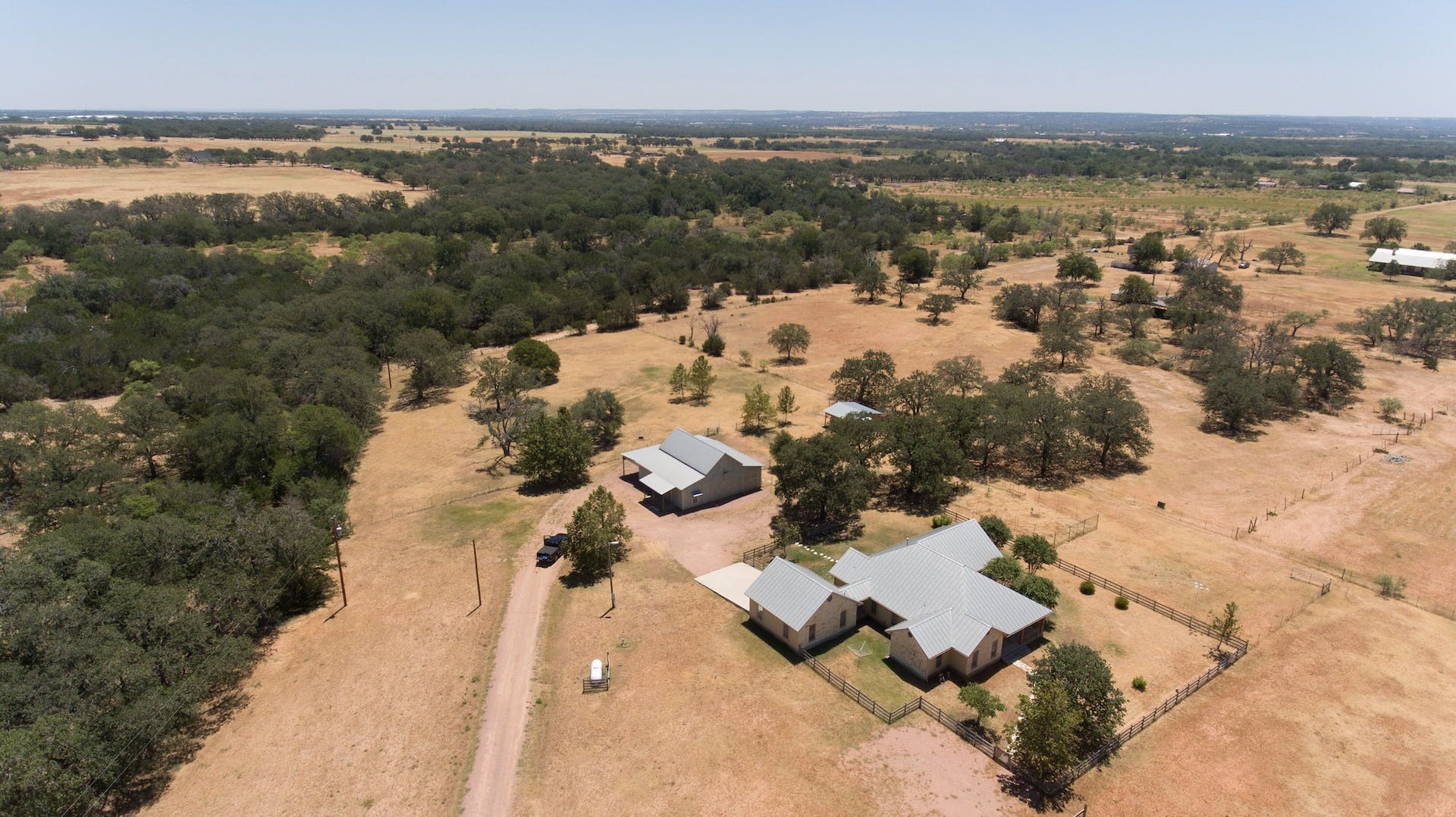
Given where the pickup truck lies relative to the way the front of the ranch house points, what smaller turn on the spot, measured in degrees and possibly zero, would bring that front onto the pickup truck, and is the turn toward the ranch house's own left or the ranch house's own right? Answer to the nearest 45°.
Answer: approximately 135° to the ranch house's own right

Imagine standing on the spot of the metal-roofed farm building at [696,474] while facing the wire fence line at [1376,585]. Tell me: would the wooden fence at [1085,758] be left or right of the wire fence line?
right

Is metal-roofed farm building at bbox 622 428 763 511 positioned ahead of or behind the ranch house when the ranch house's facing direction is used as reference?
behind

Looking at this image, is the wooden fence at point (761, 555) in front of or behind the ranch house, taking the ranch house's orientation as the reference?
behind

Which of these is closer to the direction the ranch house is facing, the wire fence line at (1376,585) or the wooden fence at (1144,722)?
the wooden fence

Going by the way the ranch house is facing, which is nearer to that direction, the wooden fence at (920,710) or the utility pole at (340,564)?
the wooden fence

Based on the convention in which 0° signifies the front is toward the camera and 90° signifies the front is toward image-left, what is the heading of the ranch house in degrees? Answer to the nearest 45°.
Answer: approximately 315°

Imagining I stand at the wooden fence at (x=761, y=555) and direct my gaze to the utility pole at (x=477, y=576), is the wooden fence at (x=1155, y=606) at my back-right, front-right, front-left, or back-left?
back-left

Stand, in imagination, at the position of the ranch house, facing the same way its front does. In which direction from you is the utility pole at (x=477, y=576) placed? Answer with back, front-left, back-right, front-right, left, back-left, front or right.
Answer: back-right

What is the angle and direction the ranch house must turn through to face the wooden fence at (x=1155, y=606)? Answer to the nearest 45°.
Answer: approximately 90° to its left

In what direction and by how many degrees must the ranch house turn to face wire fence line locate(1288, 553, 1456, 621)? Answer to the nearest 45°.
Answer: approximately 45° to its left
